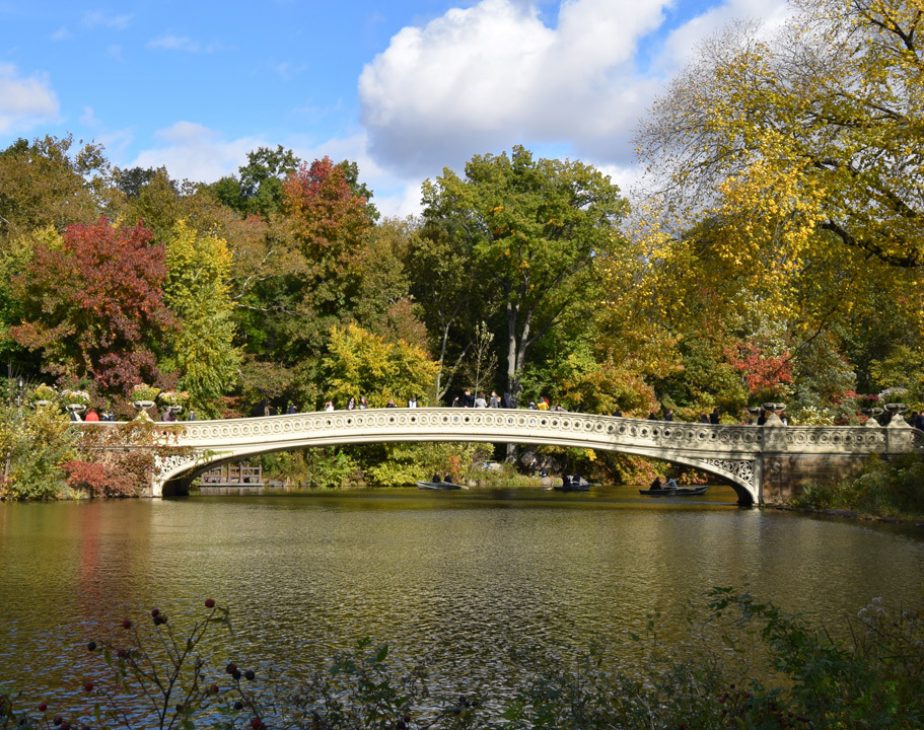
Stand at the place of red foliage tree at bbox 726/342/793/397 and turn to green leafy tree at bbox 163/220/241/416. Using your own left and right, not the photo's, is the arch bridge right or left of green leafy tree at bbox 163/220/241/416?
left

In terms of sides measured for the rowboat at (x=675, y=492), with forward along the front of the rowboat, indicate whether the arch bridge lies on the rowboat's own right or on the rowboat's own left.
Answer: on the rowboat's own right
